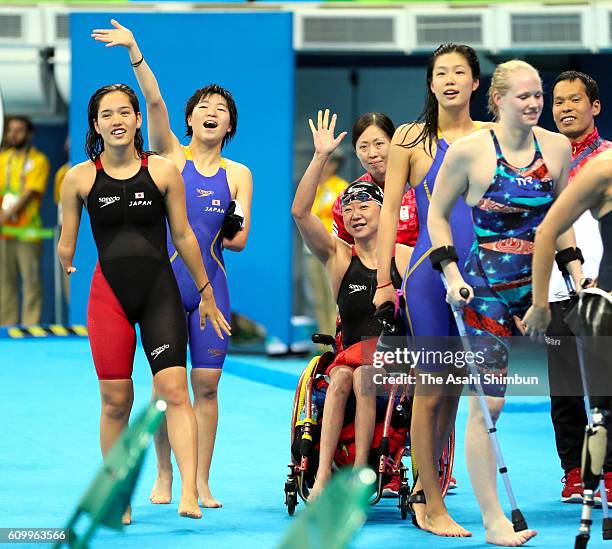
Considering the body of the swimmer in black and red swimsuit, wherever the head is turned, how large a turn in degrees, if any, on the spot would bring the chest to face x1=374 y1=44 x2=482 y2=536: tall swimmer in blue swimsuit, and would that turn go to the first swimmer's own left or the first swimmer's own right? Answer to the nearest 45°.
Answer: approximately 90° to the first swimmer's own left

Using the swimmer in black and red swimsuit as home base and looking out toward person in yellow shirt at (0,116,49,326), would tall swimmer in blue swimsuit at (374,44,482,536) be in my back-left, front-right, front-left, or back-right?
back-right

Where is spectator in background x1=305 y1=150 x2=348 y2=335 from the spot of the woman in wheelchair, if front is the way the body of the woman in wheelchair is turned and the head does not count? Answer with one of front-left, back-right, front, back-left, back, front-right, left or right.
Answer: back

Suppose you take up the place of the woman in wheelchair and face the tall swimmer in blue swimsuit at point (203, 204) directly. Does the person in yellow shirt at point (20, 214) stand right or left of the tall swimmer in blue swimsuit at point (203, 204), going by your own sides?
right

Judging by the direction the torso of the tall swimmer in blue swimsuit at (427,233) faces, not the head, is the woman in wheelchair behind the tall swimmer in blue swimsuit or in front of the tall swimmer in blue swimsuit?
behind

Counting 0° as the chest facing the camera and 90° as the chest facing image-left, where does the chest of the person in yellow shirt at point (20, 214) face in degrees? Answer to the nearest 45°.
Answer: approximately 45°

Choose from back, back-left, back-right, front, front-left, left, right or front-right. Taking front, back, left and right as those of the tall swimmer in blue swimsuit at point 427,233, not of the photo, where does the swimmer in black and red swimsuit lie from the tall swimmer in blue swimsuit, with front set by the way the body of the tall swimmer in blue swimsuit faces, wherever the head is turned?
back-right
